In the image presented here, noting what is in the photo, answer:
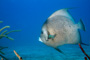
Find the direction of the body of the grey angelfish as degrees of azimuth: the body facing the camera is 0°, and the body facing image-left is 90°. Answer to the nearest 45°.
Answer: approximately 90°
